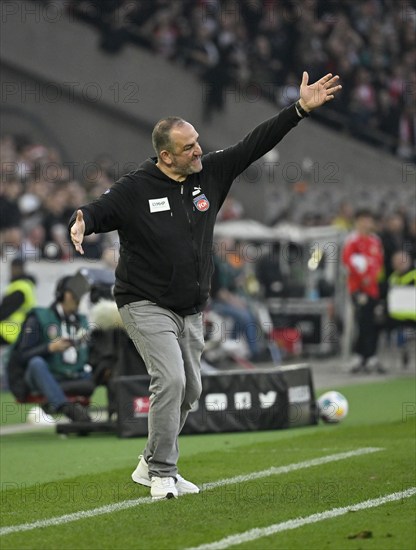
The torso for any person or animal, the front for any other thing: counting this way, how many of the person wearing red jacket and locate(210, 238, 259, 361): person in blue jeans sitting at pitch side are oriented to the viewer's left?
0

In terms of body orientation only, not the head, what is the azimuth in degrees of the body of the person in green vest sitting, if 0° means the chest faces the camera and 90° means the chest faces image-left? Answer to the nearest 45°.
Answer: approximately 315°

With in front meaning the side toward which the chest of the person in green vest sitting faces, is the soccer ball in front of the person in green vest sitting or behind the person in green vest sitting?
in front

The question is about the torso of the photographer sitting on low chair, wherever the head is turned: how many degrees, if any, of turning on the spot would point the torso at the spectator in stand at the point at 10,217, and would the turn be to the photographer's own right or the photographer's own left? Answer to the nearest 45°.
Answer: approximately 135° to the photographer's own left

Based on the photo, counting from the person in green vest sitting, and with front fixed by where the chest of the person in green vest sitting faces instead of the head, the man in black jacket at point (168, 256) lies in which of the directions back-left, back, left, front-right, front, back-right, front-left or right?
front-right

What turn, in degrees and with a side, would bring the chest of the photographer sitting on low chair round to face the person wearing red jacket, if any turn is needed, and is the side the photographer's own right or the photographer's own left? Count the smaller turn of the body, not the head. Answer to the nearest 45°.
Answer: approximately 90° to the photographer's own left

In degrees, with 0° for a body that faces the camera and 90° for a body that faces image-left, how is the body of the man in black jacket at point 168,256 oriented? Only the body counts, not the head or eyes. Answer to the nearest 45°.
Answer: approximately 315°

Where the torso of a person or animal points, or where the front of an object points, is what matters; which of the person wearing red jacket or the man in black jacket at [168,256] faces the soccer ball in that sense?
the person wearing red jacket
